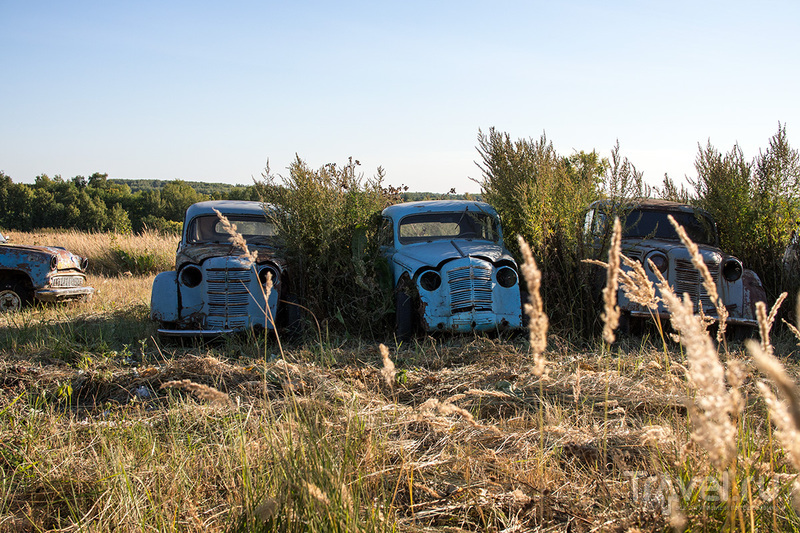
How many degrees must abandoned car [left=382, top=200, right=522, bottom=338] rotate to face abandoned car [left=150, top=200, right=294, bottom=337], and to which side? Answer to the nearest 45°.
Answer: approximately 90° to its right

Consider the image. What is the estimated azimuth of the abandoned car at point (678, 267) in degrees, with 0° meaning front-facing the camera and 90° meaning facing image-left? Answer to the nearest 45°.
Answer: approximately 315°

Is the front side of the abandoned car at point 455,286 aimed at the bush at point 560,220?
no

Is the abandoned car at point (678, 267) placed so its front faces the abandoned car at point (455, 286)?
no

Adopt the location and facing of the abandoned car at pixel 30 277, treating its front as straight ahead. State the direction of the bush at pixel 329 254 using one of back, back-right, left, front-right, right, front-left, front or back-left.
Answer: front

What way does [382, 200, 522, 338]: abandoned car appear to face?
toward the camera

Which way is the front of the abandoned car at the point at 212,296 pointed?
toward the camera

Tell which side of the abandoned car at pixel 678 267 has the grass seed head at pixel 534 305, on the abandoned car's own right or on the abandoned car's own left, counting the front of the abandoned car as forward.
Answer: on the abandoned car's own right

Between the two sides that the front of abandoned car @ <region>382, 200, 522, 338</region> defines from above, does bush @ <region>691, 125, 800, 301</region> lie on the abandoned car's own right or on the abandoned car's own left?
on the abandoned car's own left

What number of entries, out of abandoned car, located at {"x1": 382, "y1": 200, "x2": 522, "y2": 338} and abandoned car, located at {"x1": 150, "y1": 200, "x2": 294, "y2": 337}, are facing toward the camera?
2

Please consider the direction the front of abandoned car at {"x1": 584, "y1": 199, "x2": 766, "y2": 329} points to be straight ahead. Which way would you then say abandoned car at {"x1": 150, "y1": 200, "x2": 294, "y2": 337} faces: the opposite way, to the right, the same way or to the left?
the same way

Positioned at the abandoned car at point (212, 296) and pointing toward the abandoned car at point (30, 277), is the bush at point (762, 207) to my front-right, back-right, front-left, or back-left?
back-right

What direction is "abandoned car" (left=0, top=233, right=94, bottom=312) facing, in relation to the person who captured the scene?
facing the viewer and to the right of the viewer
